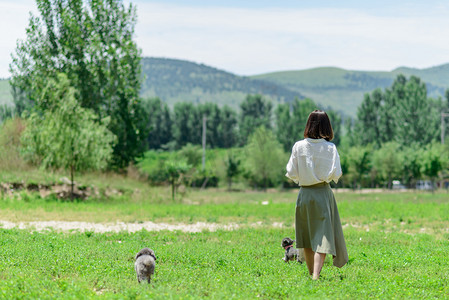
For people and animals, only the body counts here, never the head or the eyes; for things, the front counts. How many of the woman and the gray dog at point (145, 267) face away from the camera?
2

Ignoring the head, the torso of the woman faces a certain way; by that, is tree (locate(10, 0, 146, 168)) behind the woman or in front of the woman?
in front

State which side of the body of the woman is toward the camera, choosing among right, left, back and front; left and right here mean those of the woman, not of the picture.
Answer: back

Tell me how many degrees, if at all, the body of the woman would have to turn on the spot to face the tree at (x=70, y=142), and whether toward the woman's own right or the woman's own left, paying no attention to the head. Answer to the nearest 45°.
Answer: approximately 45° to the woman's own left

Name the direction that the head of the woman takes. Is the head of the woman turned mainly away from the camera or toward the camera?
away from the camera

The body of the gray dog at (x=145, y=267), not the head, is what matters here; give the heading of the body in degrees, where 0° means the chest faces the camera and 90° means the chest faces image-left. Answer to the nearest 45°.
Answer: approximately 180°

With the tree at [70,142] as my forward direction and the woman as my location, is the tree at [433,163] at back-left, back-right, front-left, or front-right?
front-right

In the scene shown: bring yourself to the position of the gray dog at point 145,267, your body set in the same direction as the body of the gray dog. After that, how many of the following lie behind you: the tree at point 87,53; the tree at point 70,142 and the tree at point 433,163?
0

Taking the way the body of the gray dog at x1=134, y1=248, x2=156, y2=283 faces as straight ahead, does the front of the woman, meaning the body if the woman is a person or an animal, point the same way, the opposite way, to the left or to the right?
the same way

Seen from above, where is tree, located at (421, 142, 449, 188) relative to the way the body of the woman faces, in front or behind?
in front

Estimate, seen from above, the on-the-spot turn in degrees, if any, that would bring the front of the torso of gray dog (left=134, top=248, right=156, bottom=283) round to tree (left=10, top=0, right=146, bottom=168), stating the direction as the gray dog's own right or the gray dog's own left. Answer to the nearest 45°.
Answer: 0° — it already faces it

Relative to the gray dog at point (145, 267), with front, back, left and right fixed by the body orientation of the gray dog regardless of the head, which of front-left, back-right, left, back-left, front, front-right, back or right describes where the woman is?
right

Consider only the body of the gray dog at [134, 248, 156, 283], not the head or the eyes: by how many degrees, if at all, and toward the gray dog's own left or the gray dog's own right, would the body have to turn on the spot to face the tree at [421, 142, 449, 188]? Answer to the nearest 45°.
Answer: approximately 45° to the gray dog's own right
